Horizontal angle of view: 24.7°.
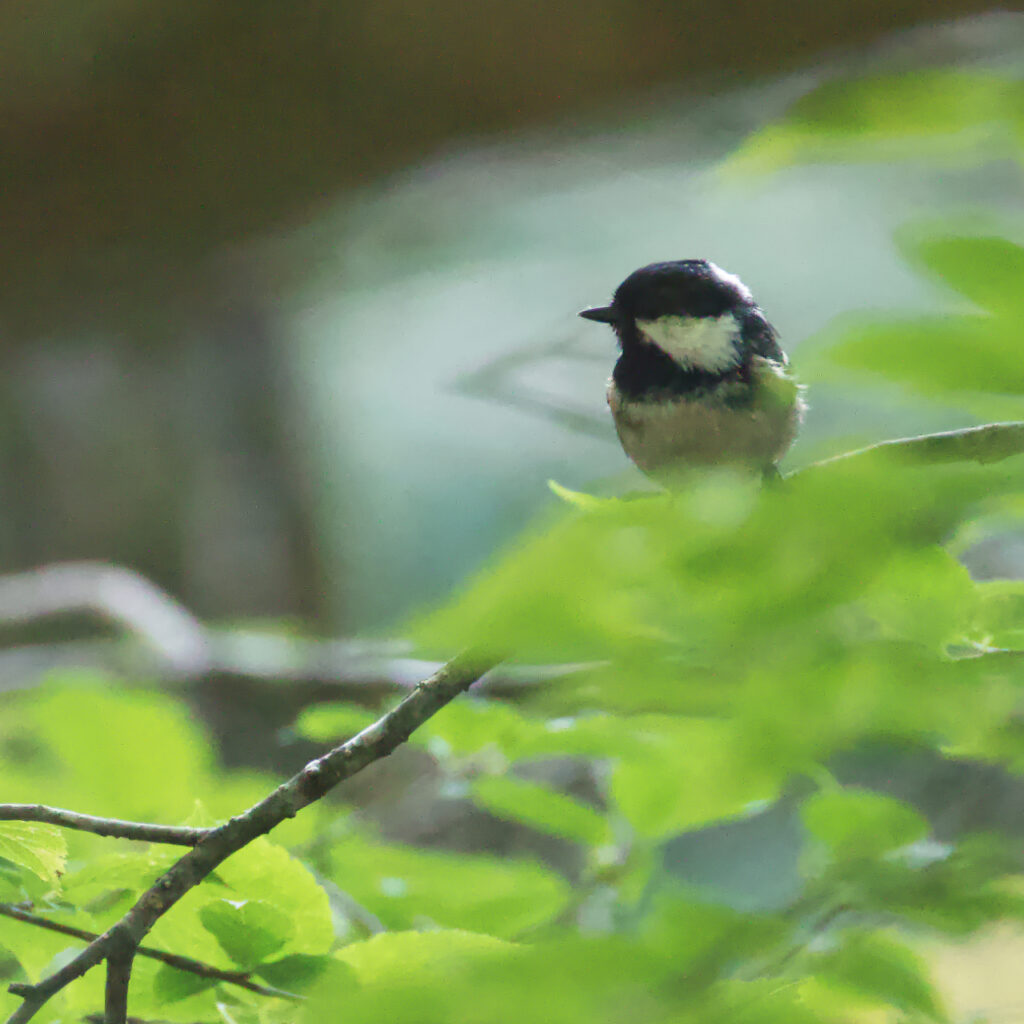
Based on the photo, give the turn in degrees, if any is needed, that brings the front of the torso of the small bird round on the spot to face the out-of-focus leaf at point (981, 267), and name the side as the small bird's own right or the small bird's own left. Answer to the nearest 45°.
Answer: approximately 45° to the small bird's own left

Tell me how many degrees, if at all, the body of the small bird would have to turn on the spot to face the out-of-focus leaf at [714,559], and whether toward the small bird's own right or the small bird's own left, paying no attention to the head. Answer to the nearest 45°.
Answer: approximately 45° to the small bird's own left

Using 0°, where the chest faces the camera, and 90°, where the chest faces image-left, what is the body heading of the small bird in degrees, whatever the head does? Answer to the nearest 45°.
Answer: approximately 45°

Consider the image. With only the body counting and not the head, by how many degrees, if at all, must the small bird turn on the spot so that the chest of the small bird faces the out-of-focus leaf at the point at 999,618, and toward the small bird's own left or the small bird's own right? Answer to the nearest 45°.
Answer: approximately 45° to the small bird's own left
